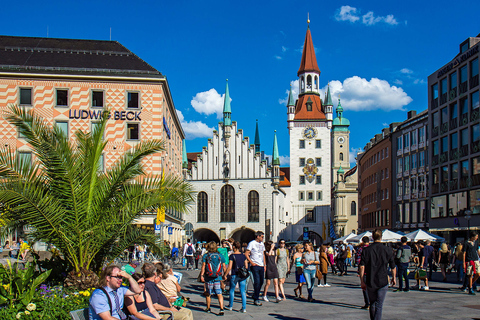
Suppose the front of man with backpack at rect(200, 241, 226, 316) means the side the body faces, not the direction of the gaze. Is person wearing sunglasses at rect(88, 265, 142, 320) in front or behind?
behind

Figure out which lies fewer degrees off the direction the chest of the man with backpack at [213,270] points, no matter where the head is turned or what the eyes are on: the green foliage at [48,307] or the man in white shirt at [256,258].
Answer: the man in white shirt

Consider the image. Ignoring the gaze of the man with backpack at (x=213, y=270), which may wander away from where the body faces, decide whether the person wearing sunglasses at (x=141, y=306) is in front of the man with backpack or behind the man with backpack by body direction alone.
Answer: behind

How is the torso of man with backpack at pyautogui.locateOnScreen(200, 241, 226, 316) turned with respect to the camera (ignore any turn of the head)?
away from the camera

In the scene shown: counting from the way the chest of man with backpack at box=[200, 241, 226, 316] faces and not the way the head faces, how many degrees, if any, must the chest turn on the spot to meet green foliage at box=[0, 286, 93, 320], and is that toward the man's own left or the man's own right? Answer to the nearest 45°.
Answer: approximately 135° to the man's own left

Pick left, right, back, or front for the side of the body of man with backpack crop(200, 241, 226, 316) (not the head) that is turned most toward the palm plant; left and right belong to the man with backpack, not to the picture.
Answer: left

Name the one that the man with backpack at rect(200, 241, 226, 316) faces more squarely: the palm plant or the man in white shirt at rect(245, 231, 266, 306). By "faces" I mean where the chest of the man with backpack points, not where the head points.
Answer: the man in white shirt
